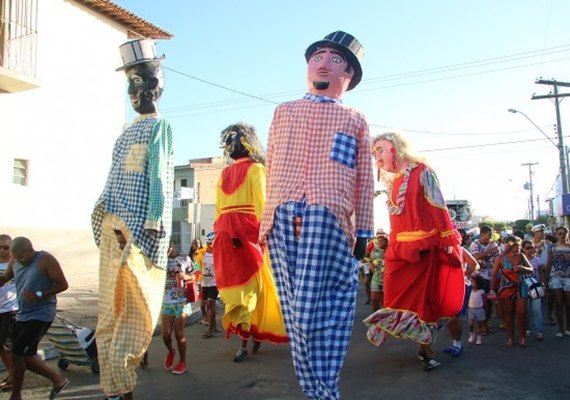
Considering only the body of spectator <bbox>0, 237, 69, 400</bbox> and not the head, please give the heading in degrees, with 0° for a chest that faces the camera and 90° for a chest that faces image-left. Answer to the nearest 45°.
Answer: approximately 45°

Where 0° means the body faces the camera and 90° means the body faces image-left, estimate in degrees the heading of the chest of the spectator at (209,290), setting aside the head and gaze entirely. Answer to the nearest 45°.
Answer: approximately 45°

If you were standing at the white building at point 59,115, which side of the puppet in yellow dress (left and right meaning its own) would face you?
right

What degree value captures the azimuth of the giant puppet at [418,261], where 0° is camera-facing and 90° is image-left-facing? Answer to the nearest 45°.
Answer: approximately 45°

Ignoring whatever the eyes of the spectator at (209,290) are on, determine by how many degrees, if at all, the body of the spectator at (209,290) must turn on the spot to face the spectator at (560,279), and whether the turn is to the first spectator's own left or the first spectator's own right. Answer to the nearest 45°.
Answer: approximately 135° to the first spectator's own left

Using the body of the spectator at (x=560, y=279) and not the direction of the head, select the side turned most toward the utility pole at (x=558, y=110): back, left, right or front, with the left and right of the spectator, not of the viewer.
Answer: back

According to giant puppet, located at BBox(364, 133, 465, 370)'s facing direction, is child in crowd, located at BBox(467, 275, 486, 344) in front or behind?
behind
